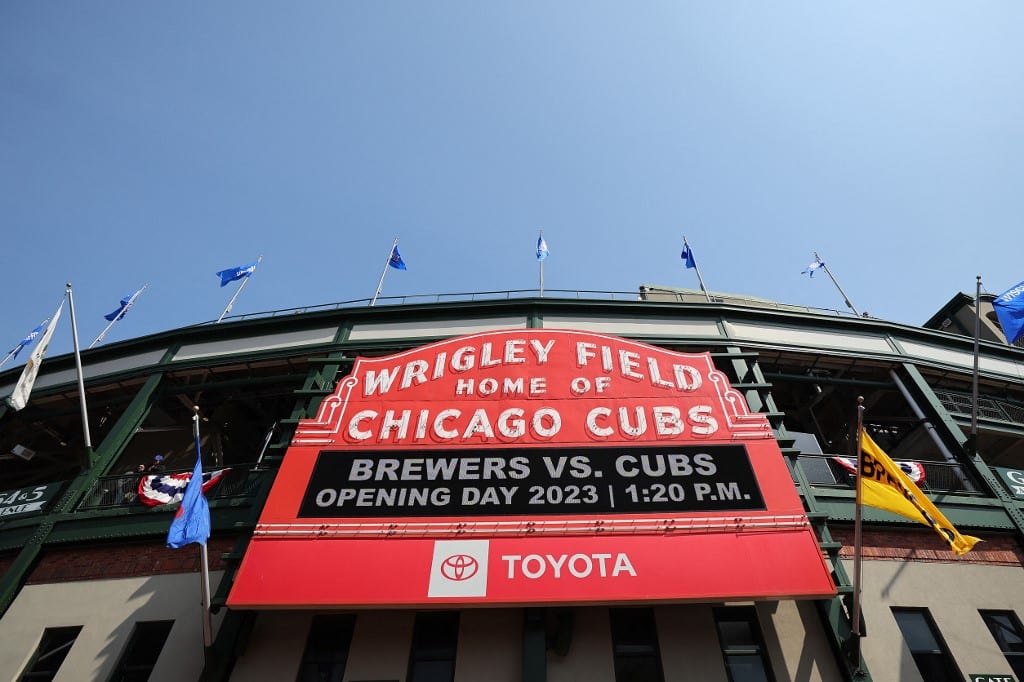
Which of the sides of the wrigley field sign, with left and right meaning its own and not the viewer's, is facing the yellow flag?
left

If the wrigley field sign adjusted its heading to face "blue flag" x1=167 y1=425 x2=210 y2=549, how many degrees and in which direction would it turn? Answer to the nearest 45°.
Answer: approximately 90° to its right

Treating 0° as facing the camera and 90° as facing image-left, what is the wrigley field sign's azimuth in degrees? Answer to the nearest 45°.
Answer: approximately 0°
